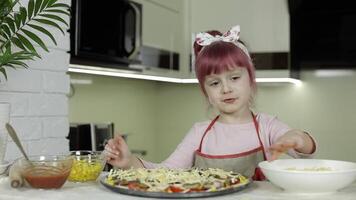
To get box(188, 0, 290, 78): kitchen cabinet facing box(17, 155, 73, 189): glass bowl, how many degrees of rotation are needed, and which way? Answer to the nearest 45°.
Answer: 0° — it already faces it

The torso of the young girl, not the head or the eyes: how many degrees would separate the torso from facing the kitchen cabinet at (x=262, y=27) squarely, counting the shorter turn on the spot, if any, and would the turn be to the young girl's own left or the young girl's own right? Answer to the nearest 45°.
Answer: approximately 180°

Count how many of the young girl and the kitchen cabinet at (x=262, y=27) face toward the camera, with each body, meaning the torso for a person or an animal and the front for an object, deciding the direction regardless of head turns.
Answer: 2

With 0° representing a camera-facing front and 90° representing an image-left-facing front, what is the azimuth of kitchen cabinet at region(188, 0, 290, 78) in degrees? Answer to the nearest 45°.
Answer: approximately 0°

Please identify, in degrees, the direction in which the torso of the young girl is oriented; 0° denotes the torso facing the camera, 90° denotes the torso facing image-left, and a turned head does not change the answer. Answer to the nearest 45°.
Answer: approximately 0°

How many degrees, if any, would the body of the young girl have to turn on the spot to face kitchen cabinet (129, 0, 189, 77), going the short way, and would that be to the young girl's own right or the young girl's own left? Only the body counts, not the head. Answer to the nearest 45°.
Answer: approximately 180°

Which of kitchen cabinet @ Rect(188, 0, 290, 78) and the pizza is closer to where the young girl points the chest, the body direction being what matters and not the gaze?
the pizza

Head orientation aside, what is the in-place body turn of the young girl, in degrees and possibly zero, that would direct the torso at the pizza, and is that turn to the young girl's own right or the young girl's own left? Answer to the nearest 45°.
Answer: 0° — they already face it
